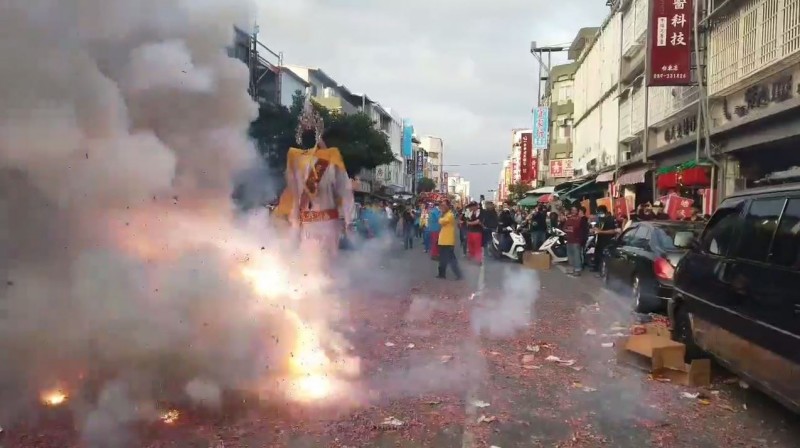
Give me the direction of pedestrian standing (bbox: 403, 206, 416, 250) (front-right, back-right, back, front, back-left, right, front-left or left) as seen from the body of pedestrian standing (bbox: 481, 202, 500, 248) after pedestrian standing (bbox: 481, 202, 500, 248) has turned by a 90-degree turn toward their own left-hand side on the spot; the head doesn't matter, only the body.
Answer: back-left

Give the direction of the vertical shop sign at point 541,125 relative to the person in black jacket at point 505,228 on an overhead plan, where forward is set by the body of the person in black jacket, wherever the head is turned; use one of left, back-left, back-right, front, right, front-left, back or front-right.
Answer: back

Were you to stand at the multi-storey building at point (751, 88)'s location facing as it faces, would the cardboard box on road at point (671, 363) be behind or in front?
in front

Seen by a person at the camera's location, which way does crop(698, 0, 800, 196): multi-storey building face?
facing the viewer and to the left of the viewer

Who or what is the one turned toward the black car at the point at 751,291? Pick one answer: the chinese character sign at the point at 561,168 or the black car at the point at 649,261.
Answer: the chinese character sign

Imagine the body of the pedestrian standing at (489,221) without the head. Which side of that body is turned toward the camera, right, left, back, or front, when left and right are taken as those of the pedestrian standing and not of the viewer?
front

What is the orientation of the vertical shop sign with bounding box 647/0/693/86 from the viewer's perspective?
toward the camera

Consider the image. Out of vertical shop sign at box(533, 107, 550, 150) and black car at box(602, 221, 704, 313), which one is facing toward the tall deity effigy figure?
the vertical shop sign

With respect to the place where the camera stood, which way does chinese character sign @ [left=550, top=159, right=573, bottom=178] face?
facing the viewer

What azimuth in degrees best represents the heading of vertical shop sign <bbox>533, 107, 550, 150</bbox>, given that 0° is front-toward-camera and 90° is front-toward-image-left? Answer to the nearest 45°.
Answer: approximately 0°

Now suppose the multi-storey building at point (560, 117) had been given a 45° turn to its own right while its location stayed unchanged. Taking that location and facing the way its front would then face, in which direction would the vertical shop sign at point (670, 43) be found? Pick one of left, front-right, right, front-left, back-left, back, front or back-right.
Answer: left

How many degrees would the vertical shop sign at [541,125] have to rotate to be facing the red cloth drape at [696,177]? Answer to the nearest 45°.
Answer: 0° — it already faces it

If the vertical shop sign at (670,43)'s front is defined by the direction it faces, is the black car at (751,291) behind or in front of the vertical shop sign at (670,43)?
in front
